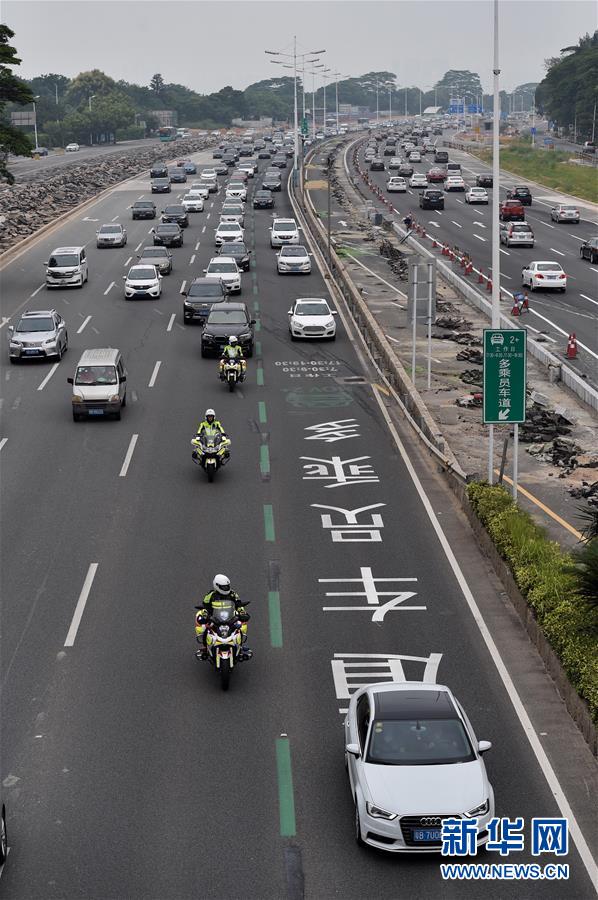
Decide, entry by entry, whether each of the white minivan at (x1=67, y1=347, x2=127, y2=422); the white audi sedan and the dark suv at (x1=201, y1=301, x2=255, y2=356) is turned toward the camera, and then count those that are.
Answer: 3

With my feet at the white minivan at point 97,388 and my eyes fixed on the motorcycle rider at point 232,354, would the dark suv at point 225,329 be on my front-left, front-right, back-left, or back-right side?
front-left

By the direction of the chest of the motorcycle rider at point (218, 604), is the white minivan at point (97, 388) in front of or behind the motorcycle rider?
behind

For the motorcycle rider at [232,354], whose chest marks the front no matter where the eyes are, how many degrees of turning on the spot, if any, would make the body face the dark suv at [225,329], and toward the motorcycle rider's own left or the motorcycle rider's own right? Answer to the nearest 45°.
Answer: approximately 180°

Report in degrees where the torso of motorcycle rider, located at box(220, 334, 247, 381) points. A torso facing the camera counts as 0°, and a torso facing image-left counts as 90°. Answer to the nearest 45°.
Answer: approximately 0°

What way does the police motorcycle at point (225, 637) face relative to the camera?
toward the camera

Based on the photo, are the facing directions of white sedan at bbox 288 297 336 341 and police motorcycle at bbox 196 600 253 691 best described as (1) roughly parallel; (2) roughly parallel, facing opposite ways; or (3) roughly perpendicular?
roughly parallel

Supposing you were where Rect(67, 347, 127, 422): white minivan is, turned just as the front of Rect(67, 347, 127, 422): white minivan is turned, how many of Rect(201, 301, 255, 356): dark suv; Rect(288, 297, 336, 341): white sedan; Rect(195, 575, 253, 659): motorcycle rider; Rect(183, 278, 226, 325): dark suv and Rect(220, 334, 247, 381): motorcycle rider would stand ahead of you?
1

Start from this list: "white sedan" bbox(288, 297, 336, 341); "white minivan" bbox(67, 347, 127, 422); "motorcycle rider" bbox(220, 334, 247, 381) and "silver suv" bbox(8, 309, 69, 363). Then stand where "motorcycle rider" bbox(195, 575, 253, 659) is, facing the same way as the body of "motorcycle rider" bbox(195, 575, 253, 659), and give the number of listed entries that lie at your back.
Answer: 4

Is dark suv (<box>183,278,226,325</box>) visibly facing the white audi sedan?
yes

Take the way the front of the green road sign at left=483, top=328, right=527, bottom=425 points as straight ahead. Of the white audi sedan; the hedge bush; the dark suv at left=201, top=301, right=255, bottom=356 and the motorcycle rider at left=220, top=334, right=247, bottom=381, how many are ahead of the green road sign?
2

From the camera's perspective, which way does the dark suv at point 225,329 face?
toward the camera

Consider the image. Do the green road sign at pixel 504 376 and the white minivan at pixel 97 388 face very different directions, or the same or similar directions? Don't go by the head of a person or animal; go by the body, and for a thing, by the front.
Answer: same or similar directions

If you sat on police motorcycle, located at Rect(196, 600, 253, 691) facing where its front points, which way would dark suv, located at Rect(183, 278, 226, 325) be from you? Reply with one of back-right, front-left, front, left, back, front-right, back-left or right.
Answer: back

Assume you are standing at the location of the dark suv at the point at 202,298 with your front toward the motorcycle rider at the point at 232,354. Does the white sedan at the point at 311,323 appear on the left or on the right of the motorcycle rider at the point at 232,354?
left

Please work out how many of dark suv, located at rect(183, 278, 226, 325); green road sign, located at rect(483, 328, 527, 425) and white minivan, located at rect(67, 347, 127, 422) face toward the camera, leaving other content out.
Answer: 3

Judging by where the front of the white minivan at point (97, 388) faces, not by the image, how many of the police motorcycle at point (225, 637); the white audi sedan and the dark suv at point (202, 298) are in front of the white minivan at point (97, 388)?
2

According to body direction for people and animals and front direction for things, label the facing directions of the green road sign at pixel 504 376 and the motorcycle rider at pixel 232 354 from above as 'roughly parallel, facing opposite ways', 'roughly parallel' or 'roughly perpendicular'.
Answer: roughly parallel
